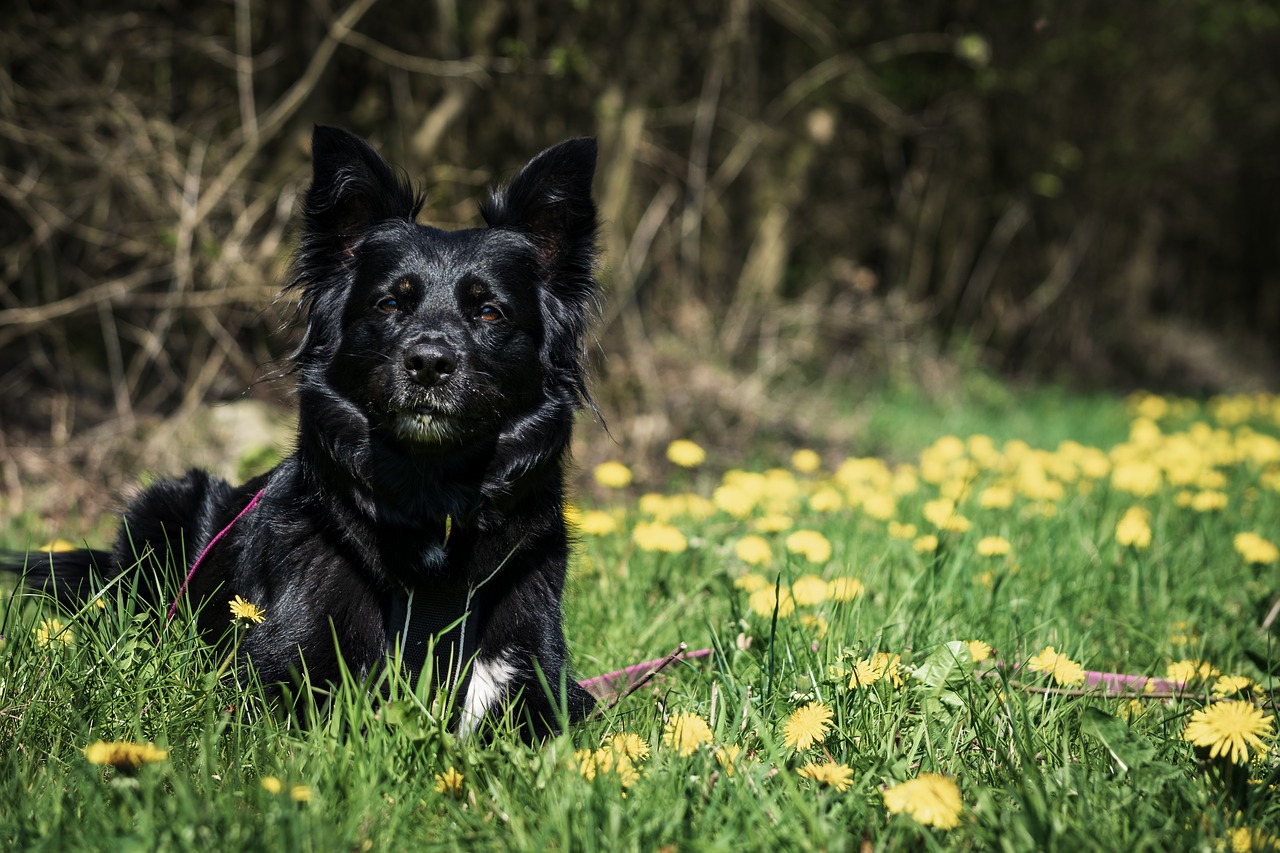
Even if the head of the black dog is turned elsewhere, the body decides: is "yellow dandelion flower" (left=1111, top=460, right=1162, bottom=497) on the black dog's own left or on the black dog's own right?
on the black dog's own left

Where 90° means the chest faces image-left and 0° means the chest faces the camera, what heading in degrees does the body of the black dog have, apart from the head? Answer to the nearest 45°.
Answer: approximately 315°

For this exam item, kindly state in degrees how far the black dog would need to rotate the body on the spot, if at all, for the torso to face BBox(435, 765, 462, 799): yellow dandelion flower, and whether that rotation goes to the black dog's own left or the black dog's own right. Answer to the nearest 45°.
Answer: approximately 45° to the black dog's own right

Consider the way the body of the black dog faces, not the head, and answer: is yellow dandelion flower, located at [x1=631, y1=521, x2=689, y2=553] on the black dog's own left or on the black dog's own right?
on the black dog's own left

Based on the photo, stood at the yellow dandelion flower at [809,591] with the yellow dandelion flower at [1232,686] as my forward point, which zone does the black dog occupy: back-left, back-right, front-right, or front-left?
back-right
